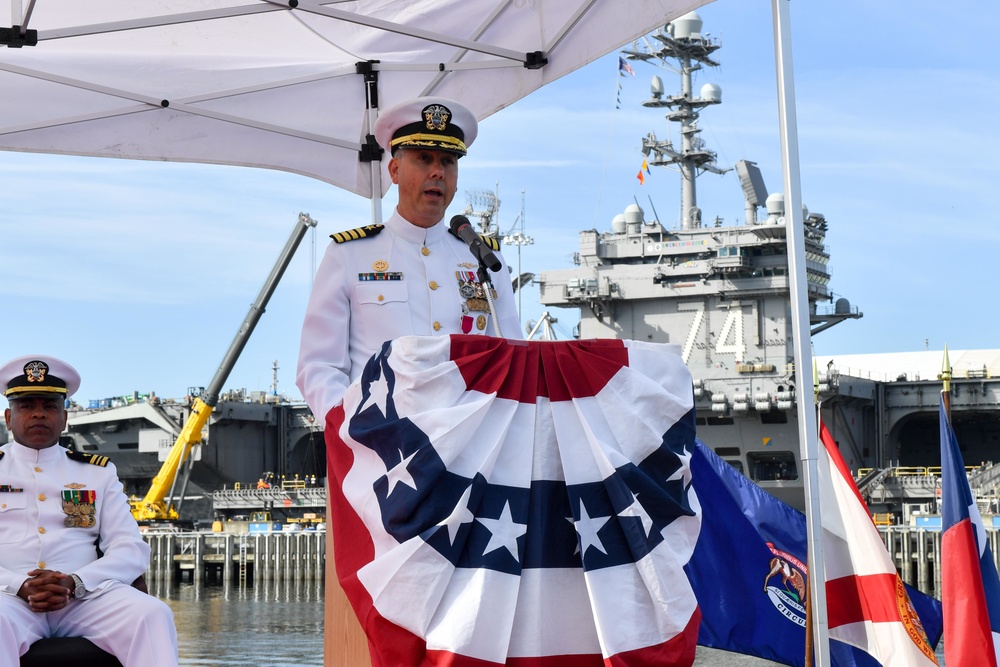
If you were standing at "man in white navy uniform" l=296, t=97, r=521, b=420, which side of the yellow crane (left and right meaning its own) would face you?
right

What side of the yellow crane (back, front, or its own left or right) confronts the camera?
right

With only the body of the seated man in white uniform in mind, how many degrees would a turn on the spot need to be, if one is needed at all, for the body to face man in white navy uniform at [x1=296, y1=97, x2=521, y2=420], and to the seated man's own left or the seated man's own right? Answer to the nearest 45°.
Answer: approximately 45° to the seated man's own left

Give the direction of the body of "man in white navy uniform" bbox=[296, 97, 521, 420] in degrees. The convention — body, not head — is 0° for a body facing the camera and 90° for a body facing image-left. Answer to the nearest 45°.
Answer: approximately 315°

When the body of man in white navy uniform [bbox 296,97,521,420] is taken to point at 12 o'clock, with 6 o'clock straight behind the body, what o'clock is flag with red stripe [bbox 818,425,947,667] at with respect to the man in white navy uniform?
The flag with red stripe is roughly at 9 o'clock from the man in white navy uniform.

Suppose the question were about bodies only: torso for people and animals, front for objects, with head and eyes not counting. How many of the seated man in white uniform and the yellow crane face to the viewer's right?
1

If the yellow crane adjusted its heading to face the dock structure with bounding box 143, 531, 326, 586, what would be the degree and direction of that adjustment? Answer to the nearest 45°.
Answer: approximately 90° to its right

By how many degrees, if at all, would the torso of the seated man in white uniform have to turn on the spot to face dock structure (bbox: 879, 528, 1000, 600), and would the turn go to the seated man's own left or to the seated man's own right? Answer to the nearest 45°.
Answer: approximately 135° to the seated man's own left

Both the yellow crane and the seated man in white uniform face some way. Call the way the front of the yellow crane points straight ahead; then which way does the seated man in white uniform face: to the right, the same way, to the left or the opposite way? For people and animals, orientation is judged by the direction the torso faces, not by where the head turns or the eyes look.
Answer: to the right
